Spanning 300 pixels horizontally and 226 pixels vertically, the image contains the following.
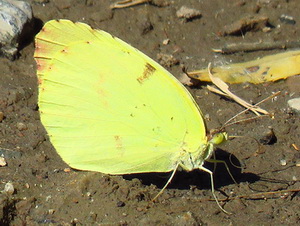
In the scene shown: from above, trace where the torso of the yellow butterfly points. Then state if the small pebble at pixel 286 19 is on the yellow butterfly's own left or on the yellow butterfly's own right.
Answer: on the yellow butterfly's own left

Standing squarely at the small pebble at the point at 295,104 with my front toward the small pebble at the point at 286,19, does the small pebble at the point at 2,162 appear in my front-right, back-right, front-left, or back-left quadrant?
back-left

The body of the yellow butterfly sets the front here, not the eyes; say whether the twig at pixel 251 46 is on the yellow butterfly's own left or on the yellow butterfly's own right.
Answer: on the yellow butterfly's own left

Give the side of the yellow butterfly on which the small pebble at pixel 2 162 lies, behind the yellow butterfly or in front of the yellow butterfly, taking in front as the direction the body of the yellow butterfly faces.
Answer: behind

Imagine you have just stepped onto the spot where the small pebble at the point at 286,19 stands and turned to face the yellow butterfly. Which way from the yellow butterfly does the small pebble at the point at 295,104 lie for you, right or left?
left

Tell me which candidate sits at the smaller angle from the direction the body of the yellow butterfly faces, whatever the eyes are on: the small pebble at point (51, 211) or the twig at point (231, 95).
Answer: the twig

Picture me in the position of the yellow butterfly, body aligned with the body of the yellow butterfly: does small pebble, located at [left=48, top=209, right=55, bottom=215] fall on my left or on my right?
on my right

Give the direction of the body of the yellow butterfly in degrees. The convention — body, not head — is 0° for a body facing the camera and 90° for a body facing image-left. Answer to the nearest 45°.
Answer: approximately 270°

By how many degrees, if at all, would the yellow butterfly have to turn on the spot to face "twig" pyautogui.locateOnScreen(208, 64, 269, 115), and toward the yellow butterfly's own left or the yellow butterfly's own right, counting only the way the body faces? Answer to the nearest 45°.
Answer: approximately 45° to the yellow butterfly's own left

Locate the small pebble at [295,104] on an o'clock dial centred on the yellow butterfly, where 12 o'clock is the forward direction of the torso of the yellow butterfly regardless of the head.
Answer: The small pebble is roughly at 11 o'clock from the yellow butterfly.

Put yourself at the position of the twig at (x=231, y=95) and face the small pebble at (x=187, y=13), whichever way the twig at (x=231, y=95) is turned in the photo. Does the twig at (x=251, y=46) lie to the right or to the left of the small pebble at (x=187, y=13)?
right
